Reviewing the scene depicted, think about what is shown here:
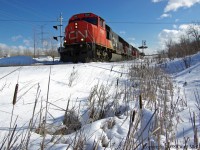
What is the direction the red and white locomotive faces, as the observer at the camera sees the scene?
facing the viewer and to the left of the viewer
